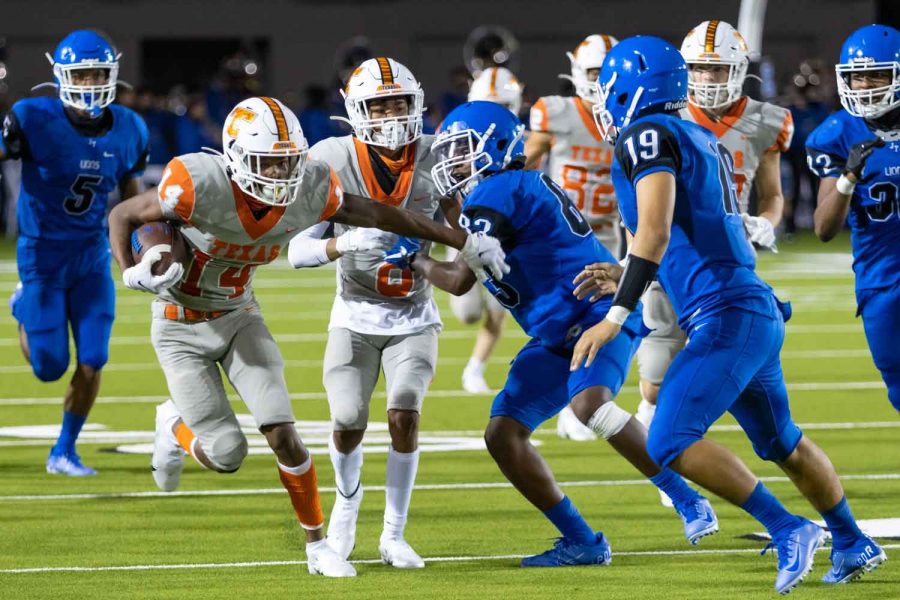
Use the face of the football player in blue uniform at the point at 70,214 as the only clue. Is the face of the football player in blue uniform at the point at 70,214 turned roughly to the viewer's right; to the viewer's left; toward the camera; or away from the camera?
toward the camera

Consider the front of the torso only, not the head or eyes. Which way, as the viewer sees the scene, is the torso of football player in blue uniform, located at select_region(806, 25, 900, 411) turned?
toward the camera

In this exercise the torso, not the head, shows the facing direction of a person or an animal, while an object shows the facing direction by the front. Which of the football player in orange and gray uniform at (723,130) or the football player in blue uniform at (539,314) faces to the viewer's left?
the football player in blue uniform

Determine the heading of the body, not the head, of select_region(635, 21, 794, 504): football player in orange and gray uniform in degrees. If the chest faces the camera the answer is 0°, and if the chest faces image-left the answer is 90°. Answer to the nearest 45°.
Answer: approximately 0°

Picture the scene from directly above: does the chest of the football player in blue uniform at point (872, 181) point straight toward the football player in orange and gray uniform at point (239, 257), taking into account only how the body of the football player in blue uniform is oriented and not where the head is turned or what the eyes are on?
no

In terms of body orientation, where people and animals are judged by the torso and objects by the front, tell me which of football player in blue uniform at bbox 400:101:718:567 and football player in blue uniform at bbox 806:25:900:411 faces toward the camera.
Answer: football player in blue uniform at bbox 806:25:900:411

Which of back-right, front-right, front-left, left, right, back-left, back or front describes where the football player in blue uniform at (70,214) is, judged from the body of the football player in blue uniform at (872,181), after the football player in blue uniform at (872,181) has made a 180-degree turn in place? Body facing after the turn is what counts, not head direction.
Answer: left

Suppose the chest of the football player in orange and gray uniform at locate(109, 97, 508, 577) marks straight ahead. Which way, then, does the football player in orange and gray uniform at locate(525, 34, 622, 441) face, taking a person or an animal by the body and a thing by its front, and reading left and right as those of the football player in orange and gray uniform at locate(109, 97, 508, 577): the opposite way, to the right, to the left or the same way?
the same way

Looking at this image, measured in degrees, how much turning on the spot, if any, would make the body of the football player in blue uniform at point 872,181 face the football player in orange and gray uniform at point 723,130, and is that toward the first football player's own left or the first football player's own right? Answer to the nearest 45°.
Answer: approximately 135° to the first football player's own right

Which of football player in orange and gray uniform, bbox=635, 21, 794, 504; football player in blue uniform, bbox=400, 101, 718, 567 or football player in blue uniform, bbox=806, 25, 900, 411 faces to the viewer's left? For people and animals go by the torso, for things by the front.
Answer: football player in blue uniform, bbox=400, 101, 718, 567

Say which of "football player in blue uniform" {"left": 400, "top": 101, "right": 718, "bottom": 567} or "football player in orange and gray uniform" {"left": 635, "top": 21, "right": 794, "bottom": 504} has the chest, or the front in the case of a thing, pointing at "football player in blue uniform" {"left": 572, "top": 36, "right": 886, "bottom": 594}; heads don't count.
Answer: the football player in orange and gray uniform

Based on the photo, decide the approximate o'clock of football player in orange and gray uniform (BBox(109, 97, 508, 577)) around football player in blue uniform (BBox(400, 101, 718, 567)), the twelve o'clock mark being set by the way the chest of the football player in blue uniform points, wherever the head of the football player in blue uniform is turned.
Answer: The football player in orange and gray uniform is roughly at 12 o'clock from the football player in blue uniform.

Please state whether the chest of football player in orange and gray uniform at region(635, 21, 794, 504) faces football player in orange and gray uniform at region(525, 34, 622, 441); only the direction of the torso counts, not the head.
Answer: no

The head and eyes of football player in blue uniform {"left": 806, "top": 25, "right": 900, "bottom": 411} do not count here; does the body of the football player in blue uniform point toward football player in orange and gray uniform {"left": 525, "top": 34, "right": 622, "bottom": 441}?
no

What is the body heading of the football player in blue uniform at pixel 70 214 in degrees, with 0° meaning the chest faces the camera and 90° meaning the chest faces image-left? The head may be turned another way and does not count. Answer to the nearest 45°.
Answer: approximately 0°
